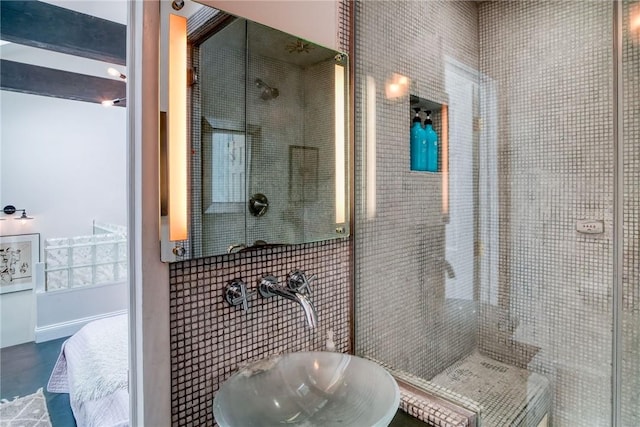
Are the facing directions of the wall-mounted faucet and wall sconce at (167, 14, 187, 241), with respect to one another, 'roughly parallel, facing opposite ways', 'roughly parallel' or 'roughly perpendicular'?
roughly parallel

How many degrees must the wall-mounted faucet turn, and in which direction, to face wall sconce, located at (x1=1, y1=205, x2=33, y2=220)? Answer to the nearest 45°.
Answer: approximately 180°

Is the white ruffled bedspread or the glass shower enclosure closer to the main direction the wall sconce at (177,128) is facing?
the glass shower enclosure

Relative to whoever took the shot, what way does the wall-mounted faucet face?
facing the viewer and to the right of the viewer

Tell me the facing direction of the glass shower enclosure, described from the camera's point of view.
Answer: facing the viewer and to the left of the viewer

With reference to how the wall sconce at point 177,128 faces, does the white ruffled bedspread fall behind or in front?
behind

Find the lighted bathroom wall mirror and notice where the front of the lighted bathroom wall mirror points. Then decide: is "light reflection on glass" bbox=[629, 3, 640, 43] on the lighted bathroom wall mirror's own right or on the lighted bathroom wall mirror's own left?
on the lighted bathroom wall mirror's own left

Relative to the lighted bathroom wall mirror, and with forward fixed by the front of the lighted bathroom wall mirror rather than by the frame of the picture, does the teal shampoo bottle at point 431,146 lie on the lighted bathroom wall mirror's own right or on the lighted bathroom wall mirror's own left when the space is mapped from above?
on the lighted bathroom wall mirror's own left
